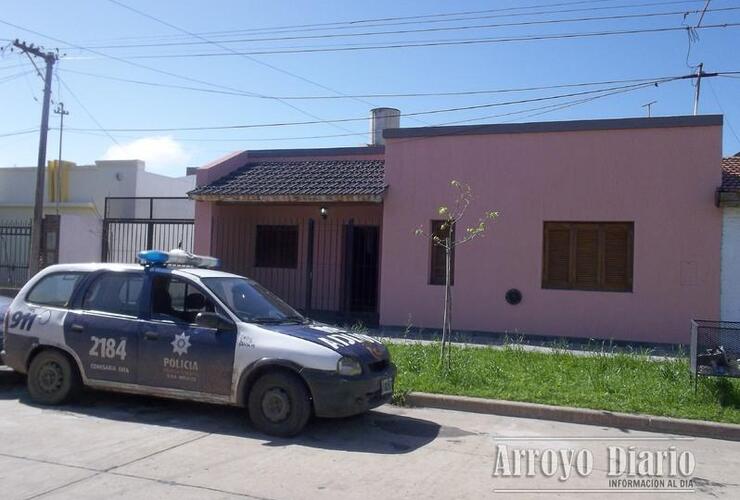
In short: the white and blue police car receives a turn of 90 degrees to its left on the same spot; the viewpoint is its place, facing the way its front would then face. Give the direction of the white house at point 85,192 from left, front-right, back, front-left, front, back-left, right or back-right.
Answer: front-left

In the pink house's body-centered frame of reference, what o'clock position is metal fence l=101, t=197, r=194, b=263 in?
The metal fence is roughly at 4 o'clock from the pink house.

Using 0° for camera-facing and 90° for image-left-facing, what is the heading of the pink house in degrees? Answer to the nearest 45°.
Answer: approximately 0°

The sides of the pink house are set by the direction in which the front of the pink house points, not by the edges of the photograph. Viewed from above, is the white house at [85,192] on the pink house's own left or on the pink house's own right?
on the pink house's own right

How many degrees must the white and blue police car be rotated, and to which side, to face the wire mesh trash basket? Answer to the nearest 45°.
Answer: approximately 45° to its left

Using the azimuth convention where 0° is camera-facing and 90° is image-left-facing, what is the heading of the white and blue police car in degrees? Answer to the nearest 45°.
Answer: approximately 315°

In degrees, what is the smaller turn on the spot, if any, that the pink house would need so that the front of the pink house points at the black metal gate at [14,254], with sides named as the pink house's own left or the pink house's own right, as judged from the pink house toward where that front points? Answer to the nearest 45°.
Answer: approximately 135° to the pink house's own right
